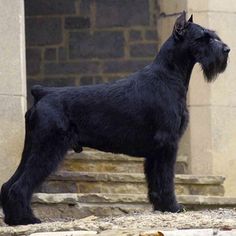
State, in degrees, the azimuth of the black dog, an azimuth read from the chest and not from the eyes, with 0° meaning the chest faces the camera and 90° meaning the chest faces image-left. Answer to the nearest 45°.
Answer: approximately 270°

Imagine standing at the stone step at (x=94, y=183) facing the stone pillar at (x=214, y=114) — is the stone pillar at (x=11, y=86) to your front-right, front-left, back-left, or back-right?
back-left

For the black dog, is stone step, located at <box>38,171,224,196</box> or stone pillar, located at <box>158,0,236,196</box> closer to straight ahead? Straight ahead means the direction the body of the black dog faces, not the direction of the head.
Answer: the stone pillar

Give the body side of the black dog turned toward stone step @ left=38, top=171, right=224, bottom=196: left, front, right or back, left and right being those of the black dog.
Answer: left

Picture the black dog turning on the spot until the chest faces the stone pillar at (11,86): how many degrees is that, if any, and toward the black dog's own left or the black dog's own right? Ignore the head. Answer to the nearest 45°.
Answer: approximately 135° to the black dog's own left

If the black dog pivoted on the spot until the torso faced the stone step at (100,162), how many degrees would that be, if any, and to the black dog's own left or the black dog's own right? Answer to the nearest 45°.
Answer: approximately 90° to the black dog's own left
